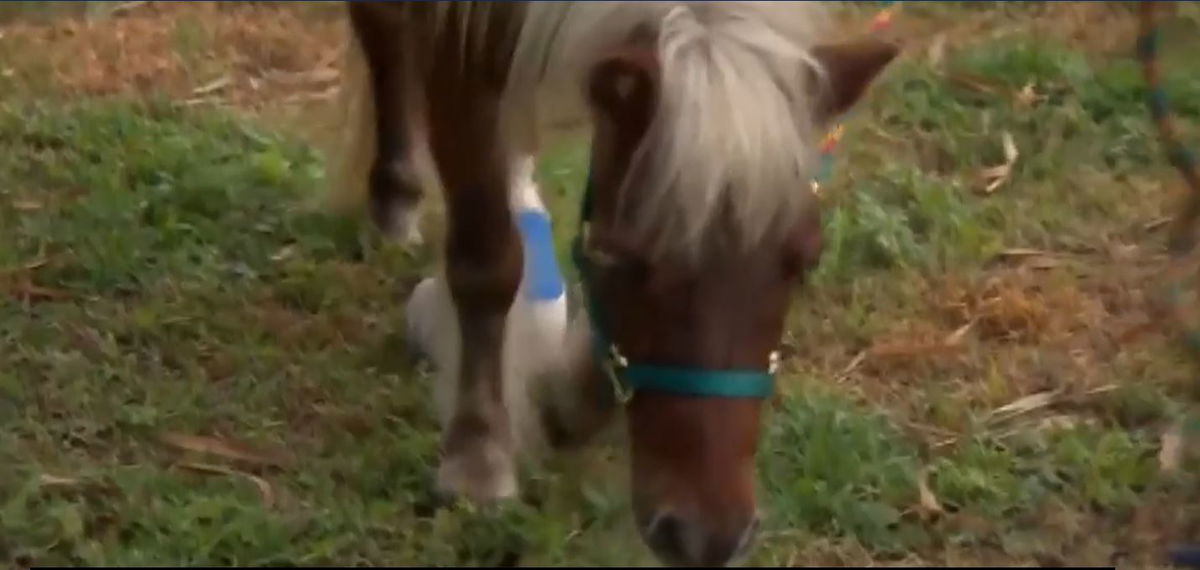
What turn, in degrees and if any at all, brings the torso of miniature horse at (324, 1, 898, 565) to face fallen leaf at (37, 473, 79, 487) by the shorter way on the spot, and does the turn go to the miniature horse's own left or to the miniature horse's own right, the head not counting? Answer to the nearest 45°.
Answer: approximately 135° to the miniature horse's own right

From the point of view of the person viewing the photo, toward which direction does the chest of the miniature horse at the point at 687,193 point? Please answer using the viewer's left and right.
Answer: facing the viewer and to the right of the viewer

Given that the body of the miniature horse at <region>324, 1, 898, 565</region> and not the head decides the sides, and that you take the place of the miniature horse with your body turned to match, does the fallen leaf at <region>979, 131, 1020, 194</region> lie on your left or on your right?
on your left

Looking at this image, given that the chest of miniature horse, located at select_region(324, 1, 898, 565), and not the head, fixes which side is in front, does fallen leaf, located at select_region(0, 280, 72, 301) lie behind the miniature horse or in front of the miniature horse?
behind

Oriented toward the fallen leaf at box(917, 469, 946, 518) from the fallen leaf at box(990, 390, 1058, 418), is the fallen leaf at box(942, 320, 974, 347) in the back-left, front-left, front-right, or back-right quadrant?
back-right

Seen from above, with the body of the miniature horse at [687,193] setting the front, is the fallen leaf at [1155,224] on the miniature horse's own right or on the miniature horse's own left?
on the miniature horse's own left

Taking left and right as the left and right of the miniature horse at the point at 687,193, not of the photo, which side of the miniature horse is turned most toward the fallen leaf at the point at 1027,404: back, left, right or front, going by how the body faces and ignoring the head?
left

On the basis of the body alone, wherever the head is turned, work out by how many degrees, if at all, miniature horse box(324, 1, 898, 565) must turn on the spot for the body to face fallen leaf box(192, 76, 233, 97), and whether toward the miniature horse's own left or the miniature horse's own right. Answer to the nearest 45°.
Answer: approximately 180°

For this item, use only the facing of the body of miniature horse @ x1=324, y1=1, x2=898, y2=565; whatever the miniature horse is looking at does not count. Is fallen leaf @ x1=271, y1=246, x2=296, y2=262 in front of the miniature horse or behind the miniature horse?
behind
